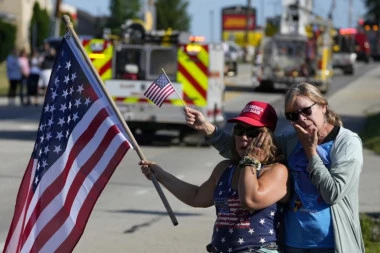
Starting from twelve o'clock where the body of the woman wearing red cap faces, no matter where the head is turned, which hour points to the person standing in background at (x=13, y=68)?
The person standing in background is roughly at 4 o'clock from the woman wearing red cap.

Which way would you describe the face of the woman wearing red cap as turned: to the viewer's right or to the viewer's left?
to the viewer's left

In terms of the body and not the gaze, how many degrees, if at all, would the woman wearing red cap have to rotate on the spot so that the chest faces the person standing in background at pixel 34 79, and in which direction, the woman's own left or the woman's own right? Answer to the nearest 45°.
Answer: approximately 135° to the woman's own right

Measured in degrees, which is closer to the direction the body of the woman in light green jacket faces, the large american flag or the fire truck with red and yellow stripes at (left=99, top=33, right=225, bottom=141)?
the large american flag

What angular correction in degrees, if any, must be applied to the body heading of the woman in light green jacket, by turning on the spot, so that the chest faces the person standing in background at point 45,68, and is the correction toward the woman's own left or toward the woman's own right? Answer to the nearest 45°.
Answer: approximately 135° to the woman's own right

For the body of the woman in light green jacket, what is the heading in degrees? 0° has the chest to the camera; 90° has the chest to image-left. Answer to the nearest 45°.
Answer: approximately 45°

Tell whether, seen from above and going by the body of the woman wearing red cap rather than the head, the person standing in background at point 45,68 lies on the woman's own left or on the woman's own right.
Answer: on the woman's own right

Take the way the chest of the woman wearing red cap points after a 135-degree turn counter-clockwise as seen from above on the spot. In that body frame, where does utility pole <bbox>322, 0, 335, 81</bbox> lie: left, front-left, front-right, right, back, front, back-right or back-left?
left

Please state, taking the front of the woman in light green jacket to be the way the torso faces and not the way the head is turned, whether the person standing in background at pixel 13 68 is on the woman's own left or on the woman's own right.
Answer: on the woman's own right
